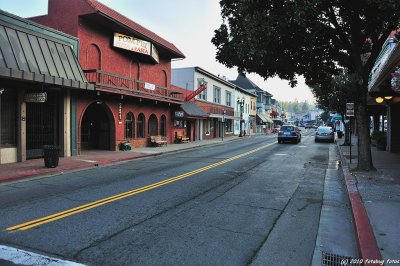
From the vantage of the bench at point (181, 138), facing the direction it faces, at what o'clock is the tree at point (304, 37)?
The tree is roughly at 1 o'clock from the bench.

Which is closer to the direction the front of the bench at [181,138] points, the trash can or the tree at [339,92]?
the tree

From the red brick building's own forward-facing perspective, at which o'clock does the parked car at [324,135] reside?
The parked car is roughly at 10 o'clock from the red brick building.

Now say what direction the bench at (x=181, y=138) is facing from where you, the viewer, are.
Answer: facing the viewer and to the right of the viewer

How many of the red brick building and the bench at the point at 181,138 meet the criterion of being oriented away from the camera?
0

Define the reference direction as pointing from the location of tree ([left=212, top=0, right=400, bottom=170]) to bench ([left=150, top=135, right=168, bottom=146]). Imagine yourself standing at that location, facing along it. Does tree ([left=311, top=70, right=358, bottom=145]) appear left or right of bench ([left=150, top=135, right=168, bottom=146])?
right

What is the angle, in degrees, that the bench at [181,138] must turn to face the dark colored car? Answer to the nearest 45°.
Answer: approximately 45° to its left

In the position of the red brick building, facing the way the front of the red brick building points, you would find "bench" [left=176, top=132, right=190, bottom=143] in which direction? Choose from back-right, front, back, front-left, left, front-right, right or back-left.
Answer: left

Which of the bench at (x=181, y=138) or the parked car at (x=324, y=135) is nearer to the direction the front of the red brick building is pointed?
the parked car

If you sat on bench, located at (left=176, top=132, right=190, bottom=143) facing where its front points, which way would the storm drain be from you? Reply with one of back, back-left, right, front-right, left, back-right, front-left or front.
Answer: front-right

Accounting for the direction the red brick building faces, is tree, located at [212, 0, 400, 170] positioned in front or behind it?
in front

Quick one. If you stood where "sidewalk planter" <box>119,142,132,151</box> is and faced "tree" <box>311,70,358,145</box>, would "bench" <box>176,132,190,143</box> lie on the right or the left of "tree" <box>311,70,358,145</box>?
left

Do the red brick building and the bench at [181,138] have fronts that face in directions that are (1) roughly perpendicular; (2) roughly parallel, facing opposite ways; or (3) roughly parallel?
roughly parallel

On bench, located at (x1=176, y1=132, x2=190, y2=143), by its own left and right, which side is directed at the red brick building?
right
